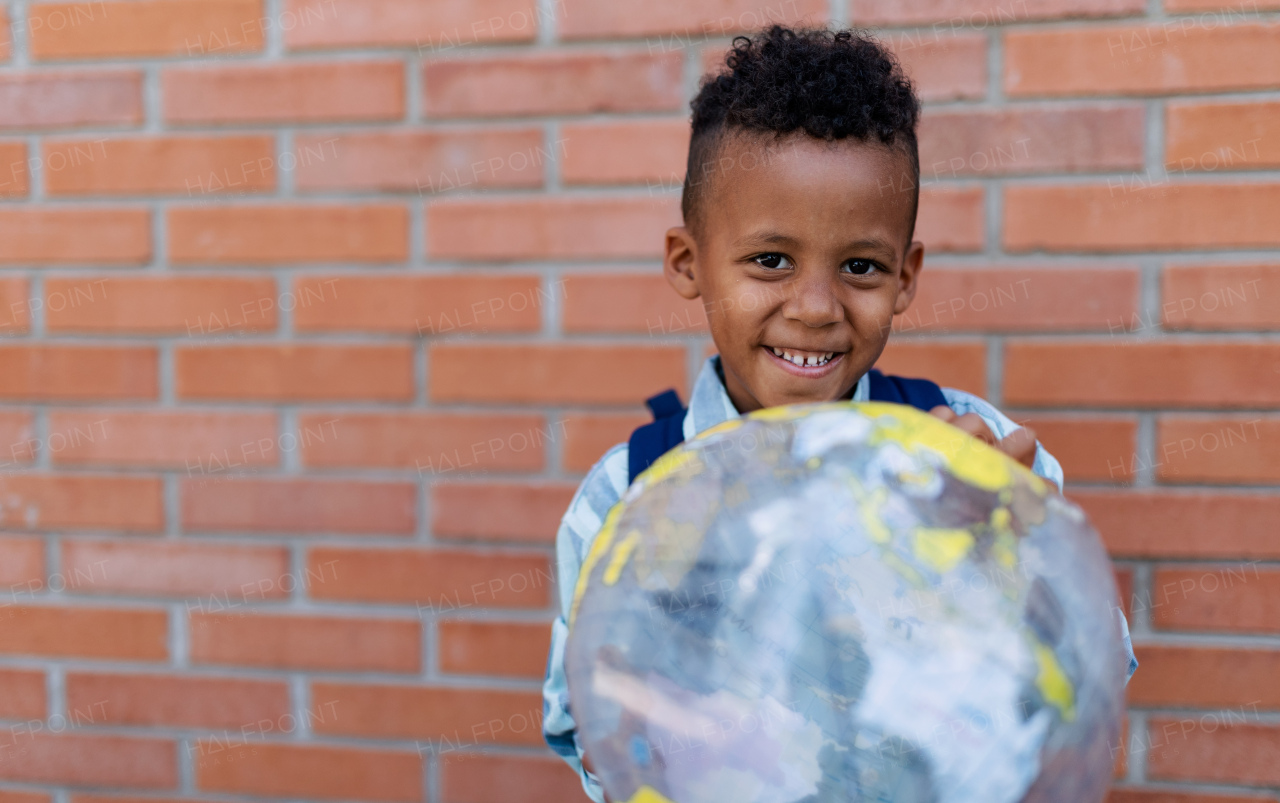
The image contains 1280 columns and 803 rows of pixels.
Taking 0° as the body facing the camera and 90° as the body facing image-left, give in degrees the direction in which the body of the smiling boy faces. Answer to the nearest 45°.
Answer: approximately 0°
